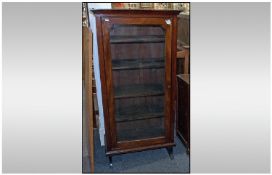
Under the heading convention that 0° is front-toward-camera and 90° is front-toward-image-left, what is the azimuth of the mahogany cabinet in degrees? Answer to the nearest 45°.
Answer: approximately 0°

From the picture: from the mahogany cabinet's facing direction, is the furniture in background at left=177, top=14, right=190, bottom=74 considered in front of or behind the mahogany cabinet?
behind
